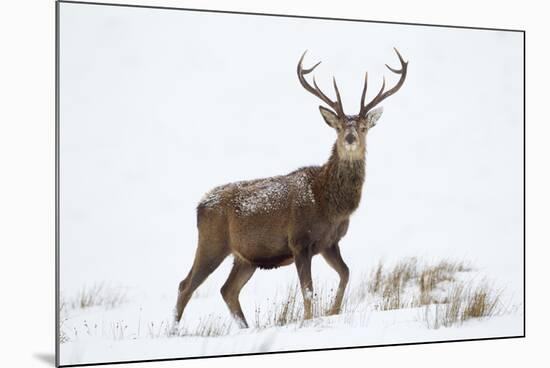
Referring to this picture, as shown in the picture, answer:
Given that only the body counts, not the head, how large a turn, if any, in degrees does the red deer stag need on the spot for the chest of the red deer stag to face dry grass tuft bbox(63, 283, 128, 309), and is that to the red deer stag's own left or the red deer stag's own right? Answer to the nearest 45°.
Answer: approximately 180°
